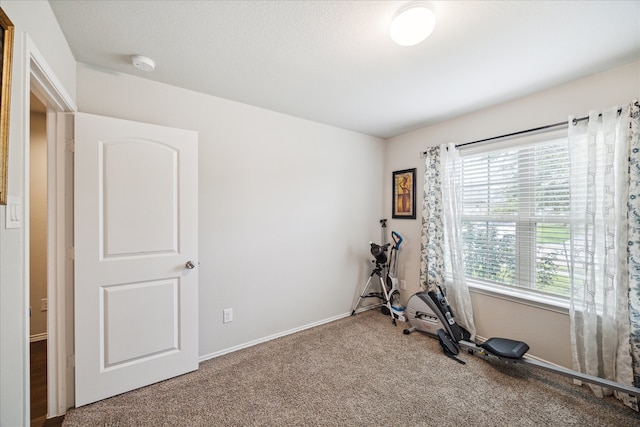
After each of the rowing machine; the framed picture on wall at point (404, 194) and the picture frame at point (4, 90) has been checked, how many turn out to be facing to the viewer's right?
1

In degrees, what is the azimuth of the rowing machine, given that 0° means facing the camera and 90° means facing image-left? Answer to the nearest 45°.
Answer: approximately 135°

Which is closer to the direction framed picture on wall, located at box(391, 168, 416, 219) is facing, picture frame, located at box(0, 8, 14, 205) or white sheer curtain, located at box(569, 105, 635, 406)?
the picture frame

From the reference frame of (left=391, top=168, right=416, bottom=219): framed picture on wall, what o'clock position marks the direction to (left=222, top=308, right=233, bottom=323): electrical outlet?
The electrical outlet is roughly at 12 o'clock from the framed picture on wall.

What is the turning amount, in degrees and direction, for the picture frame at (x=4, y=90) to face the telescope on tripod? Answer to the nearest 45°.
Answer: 0° — it already faces it

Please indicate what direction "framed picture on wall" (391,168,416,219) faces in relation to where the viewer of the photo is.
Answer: facing the viewer and to the left of the viewer

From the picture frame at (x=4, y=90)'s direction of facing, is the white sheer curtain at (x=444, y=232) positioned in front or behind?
in front

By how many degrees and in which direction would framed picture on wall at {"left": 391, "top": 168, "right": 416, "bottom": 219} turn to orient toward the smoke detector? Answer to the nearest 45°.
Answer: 0° — it already faces it

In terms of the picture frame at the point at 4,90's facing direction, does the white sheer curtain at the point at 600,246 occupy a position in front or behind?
in front

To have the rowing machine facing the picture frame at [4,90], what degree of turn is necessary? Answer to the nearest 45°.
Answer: approximately 135° to its left

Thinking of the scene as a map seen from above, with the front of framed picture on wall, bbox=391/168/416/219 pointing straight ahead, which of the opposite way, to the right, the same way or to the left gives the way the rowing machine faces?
to the right

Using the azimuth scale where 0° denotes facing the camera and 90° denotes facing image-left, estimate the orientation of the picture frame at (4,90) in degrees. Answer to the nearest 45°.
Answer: approximately 270°
